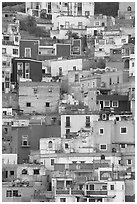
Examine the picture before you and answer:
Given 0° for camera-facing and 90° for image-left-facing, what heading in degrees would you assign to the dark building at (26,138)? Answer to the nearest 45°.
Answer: approximately 0°

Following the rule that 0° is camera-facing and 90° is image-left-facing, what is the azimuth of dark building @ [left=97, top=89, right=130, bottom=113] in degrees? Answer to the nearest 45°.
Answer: approximately 0°

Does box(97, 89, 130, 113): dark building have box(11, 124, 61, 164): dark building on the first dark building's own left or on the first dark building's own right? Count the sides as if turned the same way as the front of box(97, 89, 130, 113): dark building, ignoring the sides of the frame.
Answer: on the first dark building's own right

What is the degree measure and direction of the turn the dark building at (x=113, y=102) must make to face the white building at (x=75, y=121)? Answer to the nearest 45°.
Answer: approximately 45° to its right

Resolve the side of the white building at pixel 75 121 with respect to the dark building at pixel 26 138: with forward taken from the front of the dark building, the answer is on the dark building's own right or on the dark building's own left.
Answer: on the dark building's own left

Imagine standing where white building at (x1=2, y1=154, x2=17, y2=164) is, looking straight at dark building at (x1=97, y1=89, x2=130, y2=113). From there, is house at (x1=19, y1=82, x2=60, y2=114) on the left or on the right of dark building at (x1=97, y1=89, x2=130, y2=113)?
left
